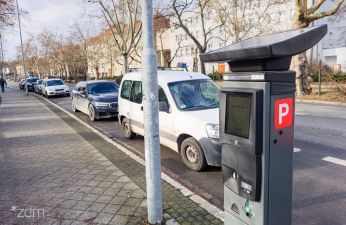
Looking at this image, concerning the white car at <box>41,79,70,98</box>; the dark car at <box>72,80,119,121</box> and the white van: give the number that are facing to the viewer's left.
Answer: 0

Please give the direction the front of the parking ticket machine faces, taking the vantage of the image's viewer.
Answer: facing the viewer and to the left of the viewer

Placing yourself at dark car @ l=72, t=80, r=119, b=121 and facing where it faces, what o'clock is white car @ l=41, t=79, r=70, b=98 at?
The white car is roughly at 7 o'clock from the dark car.

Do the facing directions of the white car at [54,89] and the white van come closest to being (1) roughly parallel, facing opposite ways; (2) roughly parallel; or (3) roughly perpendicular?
roughly parallel

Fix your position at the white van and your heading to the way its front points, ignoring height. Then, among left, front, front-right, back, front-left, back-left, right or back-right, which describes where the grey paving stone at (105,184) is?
right

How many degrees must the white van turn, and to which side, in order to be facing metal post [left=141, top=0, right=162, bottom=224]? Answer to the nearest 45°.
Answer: approximately 45° to its right

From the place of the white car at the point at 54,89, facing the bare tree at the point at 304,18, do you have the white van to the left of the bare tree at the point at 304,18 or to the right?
right

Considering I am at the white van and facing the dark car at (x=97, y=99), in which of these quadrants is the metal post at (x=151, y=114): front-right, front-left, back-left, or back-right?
back-left

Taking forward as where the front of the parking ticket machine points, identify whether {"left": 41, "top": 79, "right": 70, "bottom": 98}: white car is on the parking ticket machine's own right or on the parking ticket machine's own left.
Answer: on the parking ticket machine's own right

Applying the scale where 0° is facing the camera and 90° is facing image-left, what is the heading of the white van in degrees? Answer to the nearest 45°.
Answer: approximately 315°

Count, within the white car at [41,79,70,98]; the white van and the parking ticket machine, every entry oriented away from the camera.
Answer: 0

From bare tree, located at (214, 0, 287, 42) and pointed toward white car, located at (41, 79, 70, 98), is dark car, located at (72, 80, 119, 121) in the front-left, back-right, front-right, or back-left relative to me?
front-left

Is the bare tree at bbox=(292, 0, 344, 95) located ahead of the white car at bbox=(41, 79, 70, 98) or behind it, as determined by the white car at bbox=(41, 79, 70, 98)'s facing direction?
ahead

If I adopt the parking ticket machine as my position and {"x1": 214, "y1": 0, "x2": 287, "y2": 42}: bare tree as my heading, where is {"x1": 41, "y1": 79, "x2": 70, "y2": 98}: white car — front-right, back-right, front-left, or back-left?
front-left

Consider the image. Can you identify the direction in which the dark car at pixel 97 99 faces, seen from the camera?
facing the viewer and to the right of the viewer

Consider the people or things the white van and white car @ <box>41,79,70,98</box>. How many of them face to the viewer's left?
0

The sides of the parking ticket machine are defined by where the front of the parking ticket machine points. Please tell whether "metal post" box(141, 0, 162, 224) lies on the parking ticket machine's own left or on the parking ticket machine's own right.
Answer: on the parking ticket machine's own right

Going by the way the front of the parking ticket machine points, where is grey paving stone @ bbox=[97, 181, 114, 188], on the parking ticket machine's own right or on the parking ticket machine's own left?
on the parking ticket machine's own right
